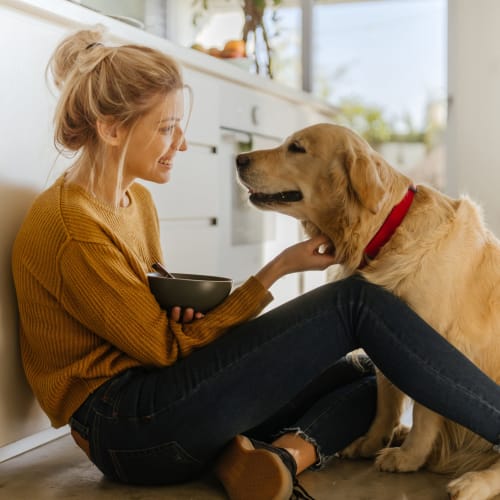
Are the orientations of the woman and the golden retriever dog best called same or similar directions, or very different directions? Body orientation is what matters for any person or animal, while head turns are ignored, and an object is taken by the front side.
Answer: very different directions

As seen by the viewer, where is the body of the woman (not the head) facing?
to the viewer's right

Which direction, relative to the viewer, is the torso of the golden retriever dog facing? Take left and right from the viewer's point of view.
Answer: facing to the left of the viewer

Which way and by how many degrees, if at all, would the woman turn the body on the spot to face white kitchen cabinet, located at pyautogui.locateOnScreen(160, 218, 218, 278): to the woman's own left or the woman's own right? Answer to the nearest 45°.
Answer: approximately 90° to the woman's own left

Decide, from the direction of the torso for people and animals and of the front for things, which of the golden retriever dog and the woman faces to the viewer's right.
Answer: the woman

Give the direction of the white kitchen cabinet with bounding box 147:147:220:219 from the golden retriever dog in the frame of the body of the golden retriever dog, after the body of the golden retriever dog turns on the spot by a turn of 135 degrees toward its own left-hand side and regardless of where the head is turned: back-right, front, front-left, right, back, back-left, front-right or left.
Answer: back

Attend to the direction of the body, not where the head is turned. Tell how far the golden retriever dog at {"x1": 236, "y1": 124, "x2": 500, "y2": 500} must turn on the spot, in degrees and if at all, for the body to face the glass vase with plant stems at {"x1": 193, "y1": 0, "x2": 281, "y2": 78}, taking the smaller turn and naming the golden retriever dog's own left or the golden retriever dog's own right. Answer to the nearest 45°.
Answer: approximately 90° to the golden retriever dog's own right

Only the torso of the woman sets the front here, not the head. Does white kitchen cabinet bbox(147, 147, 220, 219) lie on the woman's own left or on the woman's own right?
on the woman's own left

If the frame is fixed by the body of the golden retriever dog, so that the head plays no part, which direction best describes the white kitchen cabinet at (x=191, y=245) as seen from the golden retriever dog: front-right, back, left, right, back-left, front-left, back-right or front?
front-right

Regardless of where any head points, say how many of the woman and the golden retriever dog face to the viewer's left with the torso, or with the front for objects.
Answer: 1

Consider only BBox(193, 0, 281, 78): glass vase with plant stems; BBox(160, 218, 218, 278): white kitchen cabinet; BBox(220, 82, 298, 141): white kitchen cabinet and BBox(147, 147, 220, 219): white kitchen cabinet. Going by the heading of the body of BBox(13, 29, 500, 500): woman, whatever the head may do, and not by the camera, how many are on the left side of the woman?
4

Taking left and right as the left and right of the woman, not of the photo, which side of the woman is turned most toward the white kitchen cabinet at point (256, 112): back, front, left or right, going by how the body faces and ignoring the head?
left

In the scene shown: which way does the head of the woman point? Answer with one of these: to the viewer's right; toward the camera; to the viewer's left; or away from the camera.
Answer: to the viewer's right

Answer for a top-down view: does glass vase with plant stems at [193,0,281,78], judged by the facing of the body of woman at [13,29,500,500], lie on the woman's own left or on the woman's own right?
on the woman's own left
